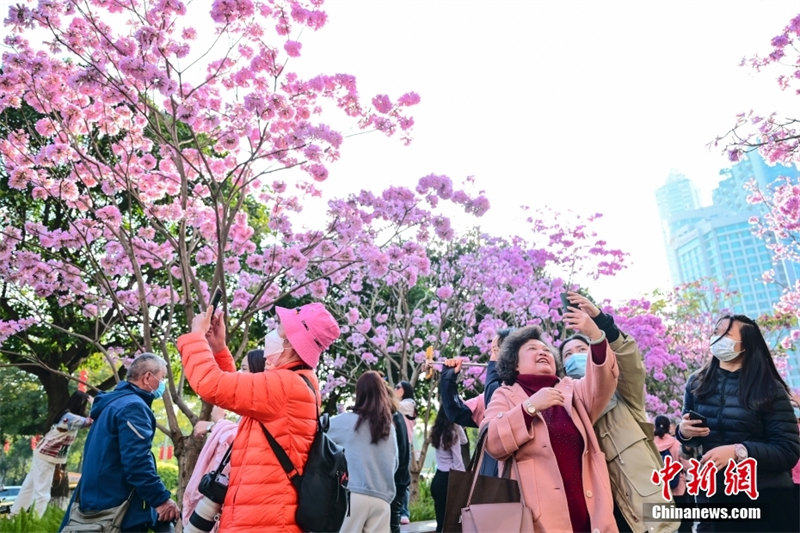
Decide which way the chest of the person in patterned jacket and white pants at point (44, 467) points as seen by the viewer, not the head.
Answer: to the viewer's right

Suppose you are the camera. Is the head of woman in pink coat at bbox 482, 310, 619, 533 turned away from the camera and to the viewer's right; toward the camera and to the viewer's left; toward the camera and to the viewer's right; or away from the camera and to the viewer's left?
toward the camera and to the viewer's right

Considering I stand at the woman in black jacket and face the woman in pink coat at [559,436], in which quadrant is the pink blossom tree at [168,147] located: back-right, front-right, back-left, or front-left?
front-right

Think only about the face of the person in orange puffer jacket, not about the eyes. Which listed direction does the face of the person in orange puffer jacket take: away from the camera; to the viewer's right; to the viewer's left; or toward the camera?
to the viewer's left

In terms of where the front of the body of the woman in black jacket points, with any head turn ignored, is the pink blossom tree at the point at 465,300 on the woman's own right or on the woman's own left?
on the woman's own right

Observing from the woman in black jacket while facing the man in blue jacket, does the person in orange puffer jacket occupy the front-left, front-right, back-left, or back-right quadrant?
front-left

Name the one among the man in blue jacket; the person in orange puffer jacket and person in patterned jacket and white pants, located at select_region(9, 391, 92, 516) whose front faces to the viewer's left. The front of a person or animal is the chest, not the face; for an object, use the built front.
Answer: the person in orange puffer jacket

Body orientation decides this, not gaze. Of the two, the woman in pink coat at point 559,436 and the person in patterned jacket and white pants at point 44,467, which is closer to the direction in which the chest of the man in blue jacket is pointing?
the woman in pink coat

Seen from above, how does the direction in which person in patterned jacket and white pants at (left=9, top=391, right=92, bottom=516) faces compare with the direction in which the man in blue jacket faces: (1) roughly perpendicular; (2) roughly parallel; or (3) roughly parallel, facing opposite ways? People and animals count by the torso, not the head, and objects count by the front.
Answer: roughly parallel

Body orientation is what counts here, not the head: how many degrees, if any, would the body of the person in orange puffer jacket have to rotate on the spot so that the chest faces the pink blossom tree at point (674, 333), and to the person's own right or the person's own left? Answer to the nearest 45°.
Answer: approximately 135° to the person's own right

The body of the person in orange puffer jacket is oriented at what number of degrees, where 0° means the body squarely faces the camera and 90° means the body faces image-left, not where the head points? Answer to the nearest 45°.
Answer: approximately 90°

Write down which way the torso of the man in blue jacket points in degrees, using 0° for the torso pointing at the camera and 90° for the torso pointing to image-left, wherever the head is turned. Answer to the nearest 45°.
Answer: approximately 270°

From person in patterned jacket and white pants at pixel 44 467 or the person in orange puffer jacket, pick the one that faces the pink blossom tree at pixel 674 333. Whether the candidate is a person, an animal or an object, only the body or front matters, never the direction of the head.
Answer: the person in patterned jacket and white pants

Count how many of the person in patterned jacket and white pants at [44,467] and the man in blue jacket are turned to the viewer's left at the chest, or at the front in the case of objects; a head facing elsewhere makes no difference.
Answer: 0
